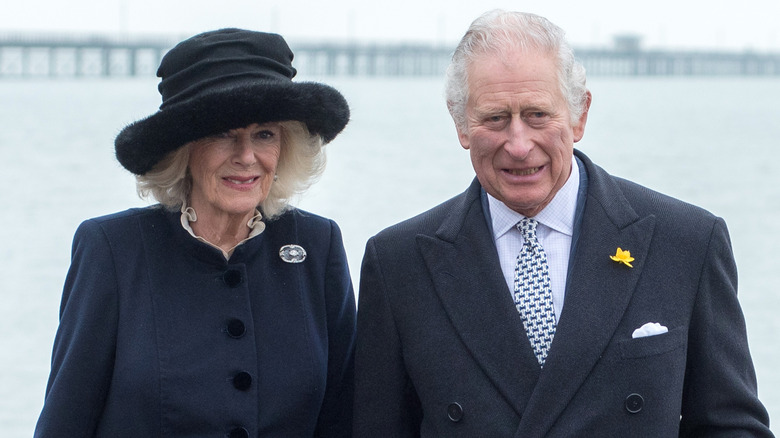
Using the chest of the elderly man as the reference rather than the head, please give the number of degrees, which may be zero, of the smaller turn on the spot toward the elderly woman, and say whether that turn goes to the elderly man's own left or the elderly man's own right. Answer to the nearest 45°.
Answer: approximately 90° to the elderly man's own right

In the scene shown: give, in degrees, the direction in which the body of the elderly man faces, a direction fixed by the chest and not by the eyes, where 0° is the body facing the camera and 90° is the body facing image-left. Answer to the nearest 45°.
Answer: approximately 0°
